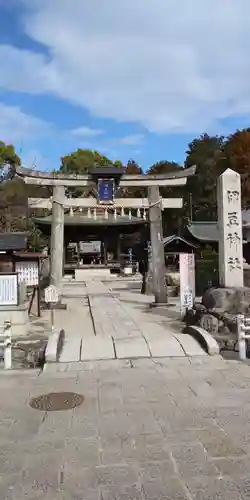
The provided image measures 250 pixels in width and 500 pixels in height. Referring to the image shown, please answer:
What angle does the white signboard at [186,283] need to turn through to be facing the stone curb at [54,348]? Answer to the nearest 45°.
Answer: approximately 45° to its right

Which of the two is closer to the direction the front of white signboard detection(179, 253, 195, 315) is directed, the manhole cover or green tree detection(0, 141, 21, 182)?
the manhole cover

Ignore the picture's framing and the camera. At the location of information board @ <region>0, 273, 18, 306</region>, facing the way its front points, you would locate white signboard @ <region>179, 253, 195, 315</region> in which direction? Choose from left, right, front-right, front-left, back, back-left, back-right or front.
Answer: left

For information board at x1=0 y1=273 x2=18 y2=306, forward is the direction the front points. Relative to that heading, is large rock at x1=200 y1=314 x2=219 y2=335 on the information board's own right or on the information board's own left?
on the information board's own left

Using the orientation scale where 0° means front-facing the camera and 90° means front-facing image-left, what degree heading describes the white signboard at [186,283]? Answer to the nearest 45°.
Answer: approximately 0°

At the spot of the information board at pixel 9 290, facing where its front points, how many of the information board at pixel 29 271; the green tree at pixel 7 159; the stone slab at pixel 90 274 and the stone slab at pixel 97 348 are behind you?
3

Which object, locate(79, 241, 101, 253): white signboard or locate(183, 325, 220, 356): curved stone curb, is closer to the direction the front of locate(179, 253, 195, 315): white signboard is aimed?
the curved stone curb
